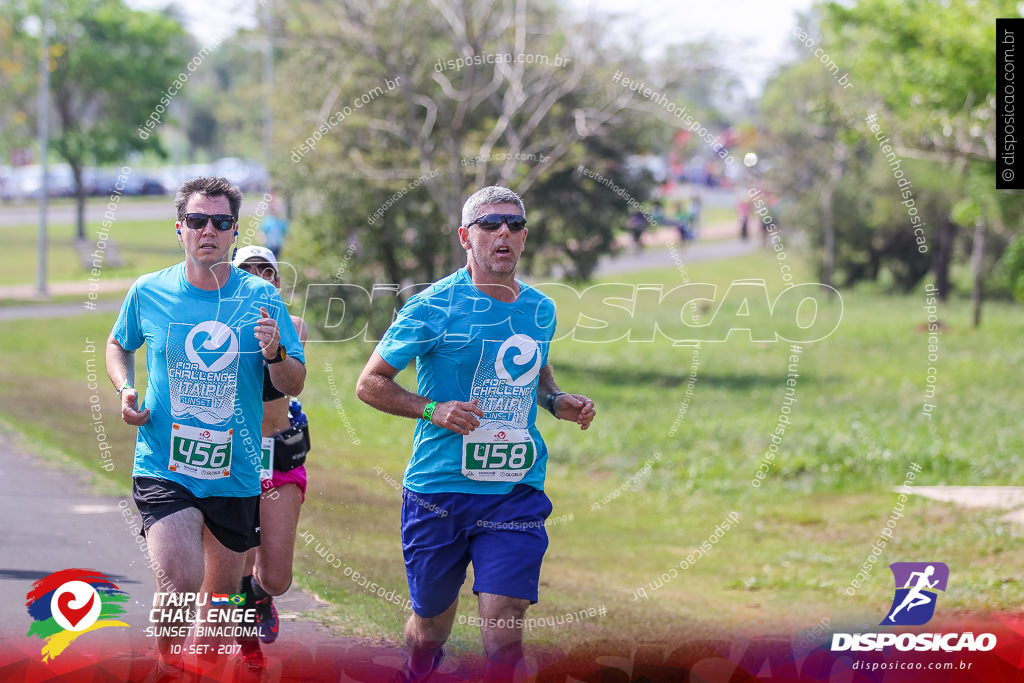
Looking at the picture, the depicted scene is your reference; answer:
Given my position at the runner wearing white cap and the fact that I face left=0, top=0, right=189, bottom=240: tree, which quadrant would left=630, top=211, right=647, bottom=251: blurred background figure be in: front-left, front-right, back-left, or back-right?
front-right

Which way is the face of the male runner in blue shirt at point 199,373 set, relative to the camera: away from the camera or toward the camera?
toward the camera

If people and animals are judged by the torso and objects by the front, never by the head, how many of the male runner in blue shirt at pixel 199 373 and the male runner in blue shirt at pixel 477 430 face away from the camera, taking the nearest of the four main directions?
0

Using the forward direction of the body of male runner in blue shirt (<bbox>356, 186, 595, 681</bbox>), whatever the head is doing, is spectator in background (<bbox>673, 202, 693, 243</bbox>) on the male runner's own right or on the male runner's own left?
on the male runner's own left

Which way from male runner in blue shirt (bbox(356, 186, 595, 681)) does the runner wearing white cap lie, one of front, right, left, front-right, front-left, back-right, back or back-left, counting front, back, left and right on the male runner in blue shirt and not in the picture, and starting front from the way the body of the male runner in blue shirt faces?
back

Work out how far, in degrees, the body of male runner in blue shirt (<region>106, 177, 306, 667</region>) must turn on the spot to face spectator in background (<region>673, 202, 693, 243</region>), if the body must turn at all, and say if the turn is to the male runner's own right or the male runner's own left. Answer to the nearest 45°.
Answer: approximately 135° to the male runner's own left

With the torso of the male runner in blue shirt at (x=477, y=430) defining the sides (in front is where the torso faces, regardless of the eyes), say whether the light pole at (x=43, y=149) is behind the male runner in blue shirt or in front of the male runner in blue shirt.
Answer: behind

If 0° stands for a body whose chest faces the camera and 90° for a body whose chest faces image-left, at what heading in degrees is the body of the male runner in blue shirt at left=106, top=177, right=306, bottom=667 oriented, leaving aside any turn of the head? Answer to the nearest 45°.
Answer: approximately 0°

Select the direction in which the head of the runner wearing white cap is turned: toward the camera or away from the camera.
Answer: toward the camera

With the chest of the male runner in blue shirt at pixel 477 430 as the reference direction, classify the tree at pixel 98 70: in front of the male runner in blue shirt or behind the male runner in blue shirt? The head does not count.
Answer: behind

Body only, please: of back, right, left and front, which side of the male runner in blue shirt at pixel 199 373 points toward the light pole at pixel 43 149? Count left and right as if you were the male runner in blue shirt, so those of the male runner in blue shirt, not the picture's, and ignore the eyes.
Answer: back

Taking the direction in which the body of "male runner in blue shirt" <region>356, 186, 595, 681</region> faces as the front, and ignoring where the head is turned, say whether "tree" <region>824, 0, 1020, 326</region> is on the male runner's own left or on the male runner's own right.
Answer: on the male runner's own left

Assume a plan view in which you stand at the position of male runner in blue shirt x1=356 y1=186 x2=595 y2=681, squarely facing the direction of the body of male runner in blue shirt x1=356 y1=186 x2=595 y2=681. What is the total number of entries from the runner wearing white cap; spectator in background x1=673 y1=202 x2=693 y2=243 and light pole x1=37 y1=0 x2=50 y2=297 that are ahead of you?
0

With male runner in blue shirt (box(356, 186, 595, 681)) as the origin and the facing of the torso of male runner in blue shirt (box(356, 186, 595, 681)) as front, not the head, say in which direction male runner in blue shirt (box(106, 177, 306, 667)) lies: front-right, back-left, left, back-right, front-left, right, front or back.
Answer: back-right

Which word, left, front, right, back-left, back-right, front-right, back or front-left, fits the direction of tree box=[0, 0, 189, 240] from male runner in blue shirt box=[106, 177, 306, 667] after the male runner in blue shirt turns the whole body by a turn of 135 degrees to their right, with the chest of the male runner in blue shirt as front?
front-right
